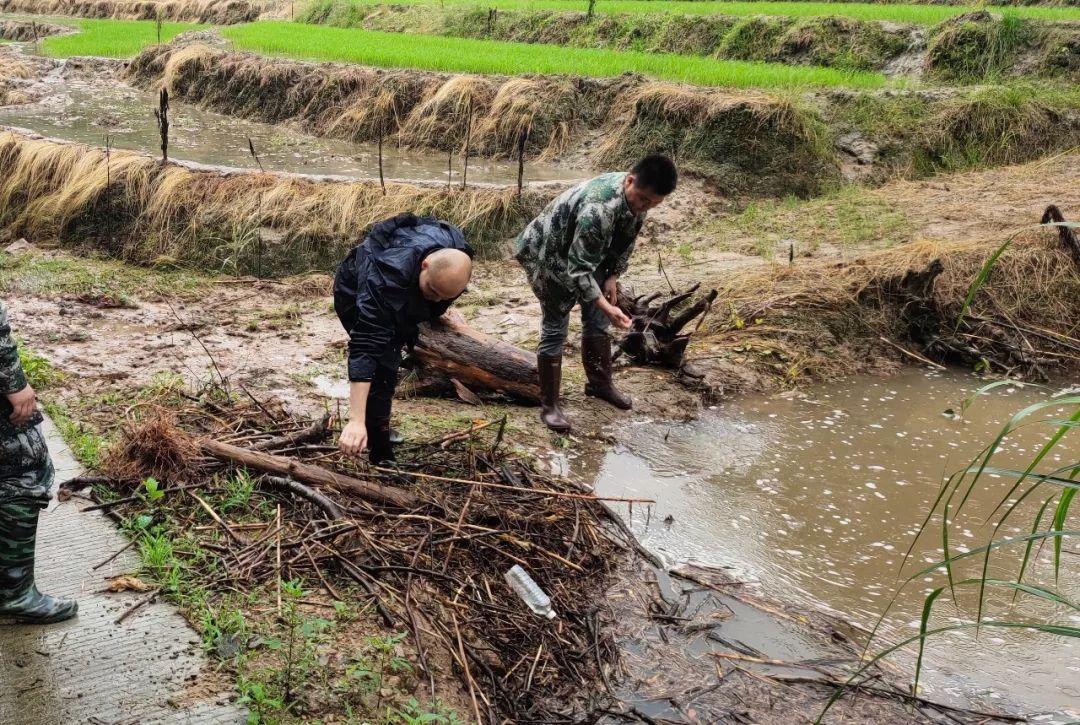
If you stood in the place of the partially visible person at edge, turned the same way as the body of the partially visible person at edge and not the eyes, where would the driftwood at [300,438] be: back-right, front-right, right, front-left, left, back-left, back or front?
front-left

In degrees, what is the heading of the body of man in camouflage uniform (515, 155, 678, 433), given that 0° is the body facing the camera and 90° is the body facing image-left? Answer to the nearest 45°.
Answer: approximately 315°

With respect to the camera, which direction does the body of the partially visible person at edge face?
to the viewer's right

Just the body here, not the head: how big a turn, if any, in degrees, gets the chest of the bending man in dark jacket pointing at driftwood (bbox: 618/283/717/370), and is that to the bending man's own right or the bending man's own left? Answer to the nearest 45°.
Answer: approximately 90° to the bending man's own left

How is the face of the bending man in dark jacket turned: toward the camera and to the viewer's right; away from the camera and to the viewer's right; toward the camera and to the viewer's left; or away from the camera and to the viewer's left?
toward the camera and to the viewer's right

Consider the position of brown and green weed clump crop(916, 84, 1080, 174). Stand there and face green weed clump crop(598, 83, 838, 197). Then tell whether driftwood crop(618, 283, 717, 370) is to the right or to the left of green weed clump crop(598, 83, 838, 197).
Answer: left

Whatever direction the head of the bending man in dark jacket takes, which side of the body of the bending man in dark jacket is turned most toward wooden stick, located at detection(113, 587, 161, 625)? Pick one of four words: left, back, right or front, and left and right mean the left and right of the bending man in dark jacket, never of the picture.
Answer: right

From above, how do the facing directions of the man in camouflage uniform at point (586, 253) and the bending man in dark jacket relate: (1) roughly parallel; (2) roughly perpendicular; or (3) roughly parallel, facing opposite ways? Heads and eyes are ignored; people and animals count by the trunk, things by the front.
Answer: roughly parallel

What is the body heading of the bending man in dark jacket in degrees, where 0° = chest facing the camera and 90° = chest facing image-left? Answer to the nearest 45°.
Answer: approximately 315°

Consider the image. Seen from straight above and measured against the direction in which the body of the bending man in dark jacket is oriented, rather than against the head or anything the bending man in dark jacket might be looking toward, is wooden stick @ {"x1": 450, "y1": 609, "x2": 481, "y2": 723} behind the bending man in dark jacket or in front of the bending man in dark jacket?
in front

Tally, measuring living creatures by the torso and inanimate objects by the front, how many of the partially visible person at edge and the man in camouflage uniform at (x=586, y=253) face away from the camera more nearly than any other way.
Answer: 0

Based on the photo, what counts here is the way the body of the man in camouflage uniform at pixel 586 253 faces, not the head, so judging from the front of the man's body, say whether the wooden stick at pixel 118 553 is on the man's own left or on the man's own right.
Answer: on the man's own right

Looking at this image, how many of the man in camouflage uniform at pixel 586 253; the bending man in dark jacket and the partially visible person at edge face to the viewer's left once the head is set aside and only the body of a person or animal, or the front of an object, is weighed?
0
